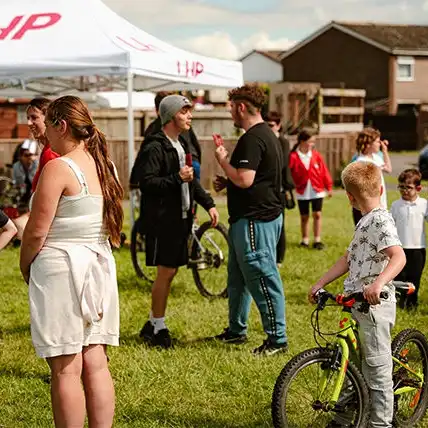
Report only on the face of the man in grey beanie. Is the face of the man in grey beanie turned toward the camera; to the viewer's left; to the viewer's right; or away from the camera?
to the viewer's right

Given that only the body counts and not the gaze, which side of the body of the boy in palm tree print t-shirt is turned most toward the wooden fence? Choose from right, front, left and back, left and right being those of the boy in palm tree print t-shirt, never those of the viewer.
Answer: right

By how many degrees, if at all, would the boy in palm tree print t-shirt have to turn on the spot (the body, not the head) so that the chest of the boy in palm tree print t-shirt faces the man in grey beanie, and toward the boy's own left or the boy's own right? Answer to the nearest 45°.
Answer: approximately 45° to the boy's own right

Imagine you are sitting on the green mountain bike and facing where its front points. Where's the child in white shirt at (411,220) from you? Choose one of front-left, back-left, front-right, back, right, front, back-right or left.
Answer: back-right

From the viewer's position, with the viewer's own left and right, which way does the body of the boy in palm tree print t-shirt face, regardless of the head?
facing to the left of the viewer
